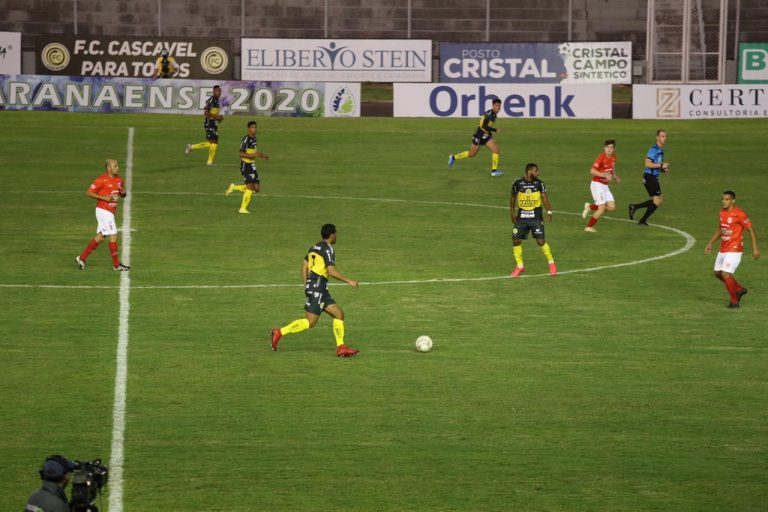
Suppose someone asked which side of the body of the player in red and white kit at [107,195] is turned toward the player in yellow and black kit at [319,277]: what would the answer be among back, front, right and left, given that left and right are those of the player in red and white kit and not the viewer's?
front

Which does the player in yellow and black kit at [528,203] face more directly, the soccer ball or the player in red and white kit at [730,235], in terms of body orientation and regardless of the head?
the soccer ball

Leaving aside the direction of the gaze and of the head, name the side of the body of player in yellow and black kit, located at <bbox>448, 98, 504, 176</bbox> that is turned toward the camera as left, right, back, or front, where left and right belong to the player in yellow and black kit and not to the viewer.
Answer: right

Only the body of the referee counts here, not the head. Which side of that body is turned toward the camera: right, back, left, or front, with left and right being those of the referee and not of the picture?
right

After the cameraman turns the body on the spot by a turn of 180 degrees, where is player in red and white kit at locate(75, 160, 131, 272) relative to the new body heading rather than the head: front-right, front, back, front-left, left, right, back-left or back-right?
back-right

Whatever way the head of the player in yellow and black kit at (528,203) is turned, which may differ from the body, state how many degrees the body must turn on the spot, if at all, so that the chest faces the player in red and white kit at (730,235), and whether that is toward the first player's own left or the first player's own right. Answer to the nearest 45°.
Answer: approximately 45° to the first player's own left

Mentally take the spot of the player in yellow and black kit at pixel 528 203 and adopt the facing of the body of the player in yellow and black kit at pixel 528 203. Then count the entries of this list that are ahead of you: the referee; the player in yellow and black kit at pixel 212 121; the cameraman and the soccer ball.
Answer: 2

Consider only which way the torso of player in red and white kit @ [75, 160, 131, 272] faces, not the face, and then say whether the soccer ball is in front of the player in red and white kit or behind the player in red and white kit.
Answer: in front

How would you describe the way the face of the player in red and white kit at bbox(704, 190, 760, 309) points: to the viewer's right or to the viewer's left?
to the viewer's left

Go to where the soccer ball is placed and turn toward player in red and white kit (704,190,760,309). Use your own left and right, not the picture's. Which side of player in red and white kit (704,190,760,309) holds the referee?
left

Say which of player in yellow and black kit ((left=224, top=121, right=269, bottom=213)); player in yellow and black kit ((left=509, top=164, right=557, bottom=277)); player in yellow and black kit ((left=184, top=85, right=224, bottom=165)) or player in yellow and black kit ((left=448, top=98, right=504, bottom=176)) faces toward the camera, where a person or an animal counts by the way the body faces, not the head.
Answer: player in yellow and black kit ((left=509, top=164, right=557, bottom=277))

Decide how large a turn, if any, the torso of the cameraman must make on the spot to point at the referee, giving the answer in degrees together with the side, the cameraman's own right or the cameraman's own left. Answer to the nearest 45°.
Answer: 0° — they already face them

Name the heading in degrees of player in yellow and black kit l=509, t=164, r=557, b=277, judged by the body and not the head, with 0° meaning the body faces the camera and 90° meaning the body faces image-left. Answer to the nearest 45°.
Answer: approximately 0°
